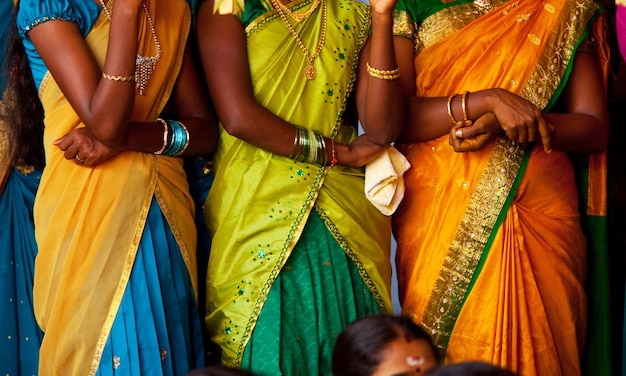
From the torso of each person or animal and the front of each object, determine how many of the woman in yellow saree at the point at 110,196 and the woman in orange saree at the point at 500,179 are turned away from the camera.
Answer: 0

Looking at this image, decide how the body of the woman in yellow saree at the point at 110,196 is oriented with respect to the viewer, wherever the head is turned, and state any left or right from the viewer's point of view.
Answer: facing the viewer and to the right of the viewer

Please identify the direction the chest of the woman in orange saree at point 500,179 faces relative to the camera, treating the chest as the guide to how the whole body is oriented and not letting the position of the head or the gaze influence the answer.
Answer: toward the camera

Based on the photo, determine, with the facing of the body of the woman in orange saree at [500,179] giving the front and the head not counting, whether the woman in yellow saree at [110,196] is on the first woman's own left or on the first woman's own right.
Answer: on the first woman's own right

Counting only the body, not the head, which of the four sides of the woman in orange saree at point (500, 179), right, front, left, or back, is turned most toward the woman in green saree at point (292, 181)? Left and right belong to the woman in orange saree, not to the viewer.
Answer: right
